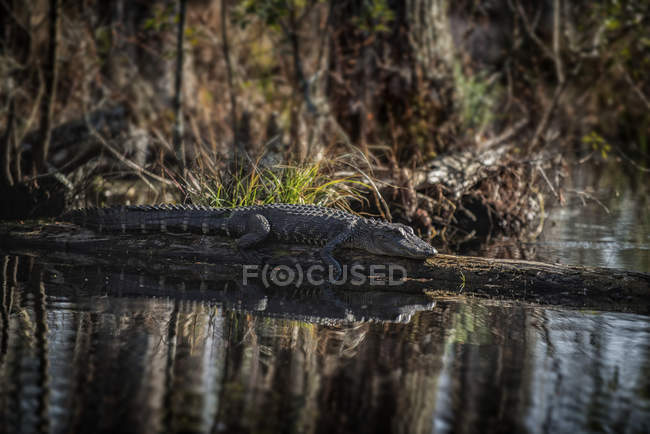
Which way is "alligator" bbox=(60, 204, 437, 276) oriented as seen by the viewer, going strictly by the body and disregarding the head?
to the viewer's right

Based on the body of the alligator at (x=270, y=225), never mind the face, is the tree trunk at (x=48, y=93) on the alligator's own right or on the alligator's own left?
on the alligator's own left
